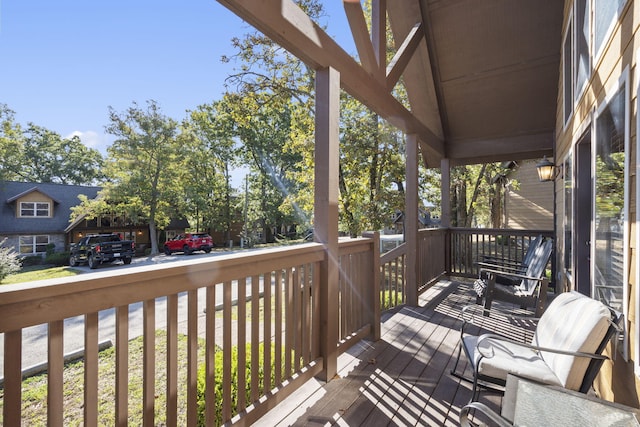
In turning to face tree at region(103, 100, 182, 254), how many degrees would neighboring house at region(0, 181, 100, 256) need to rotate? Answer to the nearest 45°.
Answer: approximately 135° to its left

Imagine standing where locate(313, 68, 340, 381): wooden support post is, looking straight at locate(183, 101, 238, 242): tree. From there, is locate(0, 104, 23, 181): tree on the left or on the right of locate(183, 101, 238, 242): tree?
left

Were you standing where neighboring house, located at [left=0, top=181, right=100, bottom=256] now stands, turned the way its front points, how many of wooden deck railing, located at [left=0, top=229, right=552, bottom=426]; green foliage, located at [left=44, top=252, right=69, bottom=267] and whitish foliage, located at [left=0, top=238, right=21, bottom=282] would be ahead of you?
3

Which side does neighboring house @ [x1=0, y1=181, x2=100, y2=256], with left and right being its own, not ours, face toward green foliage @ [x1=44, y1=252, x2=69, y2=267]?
front

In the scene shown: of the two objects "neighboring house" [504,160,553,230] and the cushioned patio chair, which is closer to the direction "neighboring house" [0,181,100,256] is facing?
the cushioned patio chair

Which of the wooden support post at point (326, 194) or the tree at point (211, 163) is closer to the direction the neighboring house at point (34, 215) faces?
the wooden support post

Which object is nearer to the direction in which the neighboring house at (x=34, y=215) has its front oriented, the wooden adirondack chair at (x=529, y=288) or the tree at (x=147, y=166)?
the wooden adirondack chair

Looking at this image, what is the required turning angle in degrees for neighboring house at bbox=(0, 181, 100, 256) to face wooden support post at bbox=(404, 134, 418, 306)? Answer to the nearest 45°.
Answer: approximately 45° to its left

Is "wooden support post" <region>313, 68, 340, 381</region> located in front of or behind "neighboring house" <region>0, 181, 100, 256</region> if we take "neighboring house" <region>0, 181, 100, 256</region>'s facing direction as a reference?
in front

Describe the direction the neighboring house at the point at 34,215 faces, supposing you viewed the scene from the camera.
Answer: facing the viewer

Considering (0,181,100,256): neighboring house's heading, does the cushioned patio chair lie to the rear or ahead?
ahead
